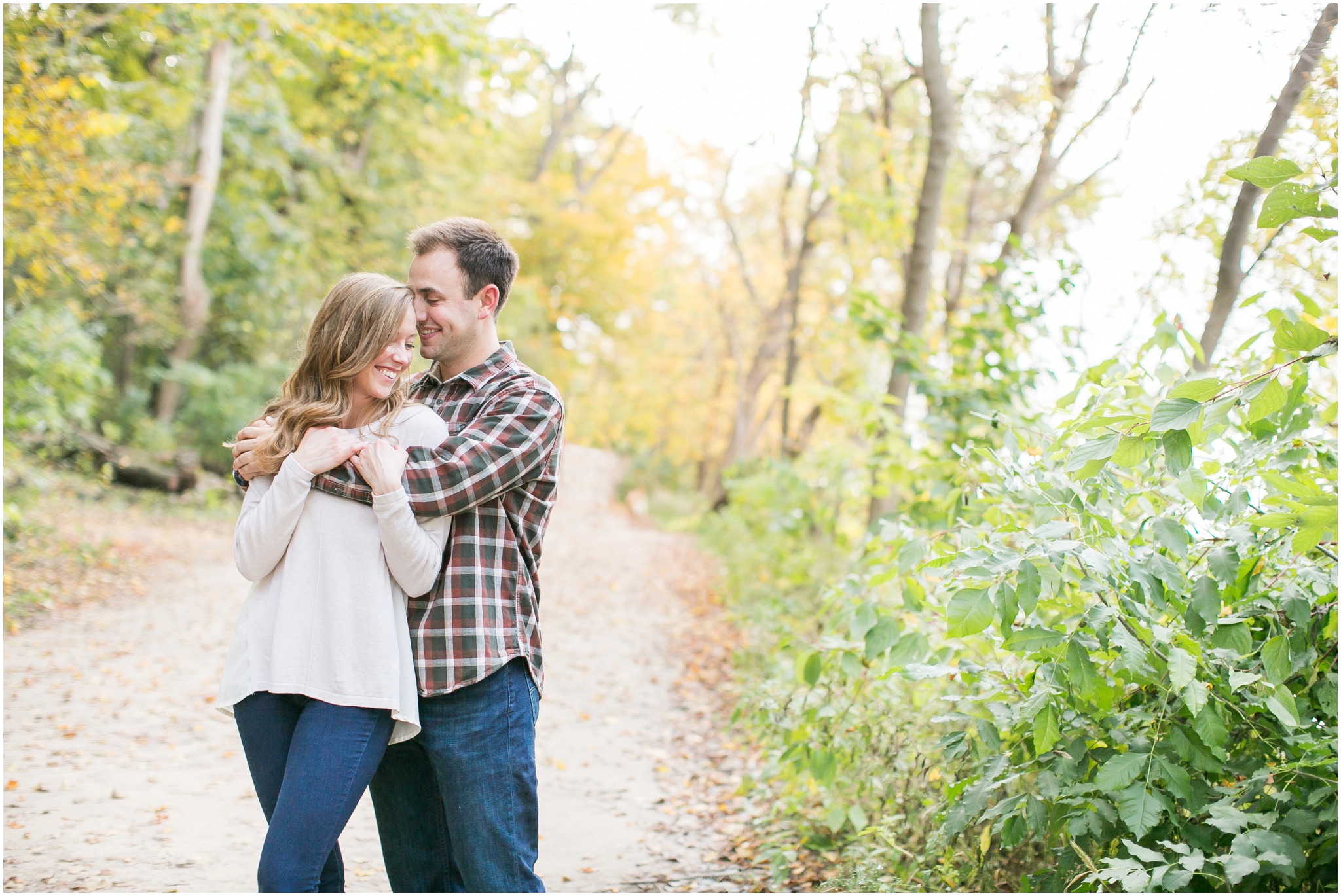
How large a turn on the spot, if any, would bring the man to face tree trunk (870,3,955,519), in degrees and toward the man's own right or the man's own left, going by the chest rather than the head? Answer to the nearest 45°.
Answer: approximately 180°

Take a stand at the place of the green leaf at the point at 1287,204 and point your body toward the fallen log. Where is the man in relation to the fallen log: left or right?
left

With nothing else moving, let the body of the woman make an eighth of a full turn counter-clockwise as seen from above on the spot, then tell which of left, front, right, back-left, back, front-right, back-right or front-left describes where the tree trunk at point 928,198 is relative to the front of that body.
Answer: left

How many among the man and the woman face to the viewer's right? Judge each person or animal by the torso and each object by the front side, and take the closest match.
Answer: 0

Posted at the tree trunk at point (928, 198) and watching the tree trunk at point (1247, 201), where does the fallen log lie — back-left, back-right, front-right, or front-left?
back-right

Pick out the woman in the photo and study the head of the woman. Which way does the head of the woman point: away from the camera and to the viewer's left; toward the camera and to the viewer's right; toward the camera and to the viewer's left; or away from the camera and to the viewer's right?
toward the camera and to the viewer's right

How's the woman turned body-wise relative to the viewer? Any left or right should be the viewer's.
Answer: facing the viewer

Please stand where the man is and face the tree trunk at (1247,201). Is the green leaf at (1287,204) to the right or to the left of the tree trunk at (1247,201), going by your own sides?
right

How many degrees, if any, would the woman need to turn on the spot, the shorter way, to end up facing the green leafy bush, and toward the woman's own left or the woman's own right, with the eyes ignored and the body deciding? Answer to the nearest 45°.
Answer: approximately 90° to the woman's own left

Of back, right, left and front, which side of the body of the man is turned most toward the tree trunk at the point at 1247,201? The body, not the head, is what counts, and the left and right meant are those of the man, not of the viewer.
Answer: back

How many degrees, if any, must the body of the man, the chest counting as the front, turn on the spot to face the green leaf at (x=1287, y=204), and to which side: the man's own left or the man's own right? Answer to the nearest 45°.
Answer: approximately 135° to the man's own left

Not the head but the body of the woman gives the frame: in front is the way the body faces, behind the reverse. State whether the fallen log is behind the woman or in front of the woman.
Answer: behind

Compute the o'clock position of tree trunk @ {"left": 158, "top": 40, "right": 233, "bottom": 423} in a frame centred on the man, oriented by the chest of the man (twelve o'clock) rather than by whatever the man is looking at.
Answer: The tree trunk is roughly at 4 o'clock from the man.

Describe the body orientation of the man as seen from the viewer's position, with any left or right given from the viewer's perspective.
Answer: facing the viewer and to the left of the viewer
